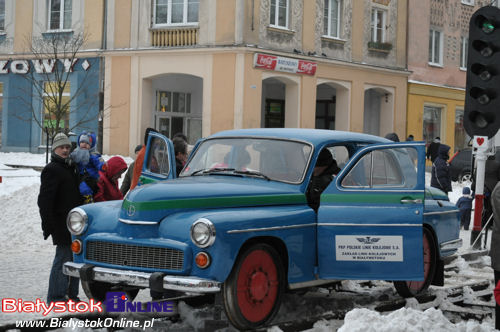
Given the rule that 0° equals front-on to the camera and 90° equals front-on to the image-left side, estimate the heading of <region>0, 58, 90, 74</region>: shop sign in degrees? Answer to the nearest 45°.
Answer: approximately 0°

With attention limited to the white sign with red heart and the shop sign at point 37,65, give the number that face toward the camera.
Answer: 2

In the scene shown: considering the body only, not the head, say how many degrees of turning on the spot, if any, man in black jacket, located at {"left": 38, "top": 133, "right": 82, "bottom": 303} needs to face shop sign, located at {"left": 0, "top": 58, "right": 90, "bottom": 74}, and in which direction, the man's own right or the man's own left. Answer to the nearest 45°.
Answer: approximately 135° to the man's own left

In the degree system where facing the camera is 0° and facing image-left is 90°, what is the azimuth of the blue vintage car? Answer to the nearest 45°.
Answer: approximately 45°

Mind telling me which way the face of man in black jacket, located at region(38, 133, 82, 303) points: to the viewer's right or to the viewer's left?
to the viewer's right

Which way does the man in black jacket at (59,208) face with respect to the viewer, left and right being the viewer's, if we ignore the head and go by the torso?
facing the viewer and to the right of the viewer

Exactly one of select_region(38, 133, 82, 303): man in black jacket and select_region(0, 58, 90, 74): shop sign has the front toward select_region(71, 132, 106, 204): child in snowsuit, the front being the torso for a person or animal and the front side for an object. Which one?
the shop sign

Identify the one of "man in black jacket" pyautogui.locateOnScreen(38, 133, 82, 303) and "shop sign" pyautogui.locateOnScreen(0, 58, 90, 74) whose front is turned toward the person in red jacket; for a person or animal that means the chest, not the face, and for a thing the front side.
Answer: the shop sign

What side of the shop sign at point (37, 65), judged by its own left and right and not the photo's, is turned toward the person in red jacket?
front

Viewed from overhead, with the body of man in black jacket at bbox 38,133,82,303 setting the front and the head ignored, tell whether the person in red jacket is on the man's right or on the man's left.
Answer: on the man's left

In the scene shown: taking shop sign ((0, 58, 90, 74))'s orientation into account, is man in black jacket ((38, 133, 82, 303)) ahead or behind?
ahead

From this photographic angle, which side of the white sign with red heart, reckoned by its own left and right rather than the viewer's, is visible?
front
